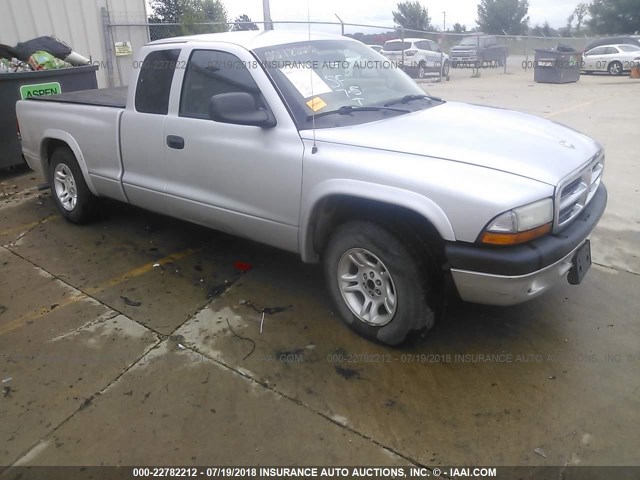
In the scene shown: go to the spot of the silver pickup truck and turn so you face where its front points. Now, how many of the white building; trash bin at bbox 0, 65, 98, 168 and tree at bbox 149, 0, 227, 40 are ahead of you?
0

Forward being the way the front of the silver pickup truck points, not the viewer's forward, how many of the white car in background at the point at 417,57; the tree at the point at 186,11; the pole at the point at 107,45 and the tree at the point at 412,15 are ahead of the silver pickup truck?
0

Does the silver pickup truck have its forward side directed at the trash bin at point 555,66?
no

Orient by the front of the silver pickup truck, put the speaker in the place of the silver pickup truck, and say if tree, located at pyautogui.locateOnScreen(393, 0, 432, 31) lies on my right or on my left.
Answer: on my left

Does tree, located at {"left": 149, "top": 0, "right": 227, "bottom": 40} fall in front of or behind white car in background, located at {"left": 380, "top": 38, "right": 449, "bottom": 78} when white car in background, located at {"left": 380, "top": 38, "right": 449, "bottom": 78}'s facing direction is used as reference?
behind

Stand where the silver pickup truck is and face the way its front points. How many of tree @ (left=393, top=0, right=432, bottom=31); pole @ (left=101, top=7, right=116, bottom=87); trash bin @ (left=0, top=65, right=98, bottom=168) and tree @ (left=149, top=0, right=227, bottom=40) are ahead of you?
0

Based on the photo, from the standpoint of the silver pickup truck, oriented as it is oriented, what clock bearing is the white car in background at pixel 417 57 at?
The white car in background is roughly at 8 o'clock from the silver pickup truck.

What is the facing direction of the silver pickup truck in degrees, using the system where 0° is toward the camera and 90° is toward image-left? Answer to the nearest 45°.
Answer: approximately 315°

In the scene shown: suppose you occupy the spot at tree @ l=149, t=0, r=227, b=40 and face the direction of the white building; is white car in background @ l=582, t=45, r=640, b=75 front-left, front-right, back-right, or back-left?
back-left

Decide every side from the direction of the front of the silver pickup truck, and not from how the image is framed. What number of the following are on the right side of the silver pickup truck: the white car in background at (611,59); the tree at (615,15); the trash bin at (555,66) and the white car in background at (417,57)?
0

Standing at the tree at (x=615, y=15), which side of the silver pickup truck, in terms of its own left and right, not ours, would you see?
left

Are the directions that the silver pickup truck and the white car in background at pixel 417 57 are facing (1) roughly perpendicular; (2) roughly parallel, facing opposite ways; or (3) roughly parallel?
roughly perpendicular
